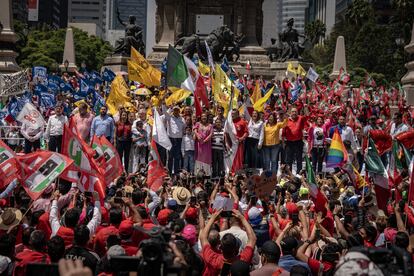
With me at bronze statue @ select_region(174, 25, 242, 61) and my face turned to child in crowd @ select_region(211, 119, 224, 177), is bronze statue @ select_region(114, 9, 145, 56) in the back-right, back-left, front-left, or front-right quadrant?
back-right

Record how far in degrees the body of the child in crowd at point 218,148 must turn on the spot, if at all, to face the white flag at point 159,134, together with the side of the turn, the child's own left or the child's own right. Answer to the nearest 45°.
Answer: approximately 45° to the child's own right

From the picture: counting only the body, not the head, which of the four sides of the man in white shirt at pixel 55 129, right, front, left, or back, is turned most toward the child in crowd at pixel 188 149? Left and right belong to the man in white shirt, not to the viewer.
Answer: left

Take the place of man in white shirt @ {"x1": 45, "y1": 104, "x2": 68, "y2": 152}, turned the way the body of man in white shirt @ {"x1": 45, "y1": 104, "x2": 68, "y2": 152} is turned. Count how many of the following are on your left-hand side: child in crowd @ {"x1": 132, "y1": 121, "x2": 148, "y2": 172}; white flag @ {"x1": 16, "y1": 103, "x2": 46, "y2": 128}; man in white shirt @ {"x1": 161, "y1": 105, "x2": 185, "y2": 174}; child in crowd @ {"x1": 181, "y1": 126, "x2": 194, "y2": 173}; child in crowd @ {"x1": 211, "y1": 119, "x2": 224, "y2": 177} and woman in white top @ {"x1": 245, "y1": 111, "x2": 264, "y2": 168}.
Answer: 5

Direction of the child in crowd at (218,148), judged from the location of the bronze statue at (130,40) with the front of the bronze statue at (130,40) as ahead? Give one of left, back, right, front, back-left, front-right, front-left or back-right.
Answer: front

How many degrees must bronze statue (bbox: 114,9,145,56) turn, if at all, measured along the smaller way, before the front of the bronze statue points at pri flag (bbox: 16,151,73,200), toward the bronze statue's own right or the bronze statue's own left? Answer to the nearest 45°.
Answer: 0° — it already faces it

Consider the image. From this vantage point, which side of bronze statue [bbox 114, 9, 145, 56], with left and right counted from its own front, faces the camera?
front

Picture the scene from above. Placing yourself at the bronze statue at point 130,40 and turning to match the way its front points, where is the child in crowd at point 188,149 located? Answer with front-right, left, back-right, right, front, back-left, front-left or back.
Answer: front

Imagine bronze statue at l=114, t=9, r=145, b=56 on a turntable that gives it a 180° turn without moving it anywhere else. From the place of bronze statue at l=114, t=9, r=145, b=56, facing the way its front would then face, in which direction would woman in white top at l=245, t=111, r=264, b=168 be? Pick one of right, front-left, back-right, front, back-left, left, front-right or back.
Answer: back

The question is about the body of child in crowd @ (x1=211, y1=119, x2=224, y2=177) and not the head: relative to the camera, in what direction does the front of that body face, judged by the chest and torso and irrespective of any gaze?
toward the camera

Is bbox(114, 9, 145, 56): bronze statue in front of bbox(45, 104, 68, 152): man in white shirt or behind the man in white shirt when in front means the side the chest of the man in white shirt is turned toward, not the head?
behind
